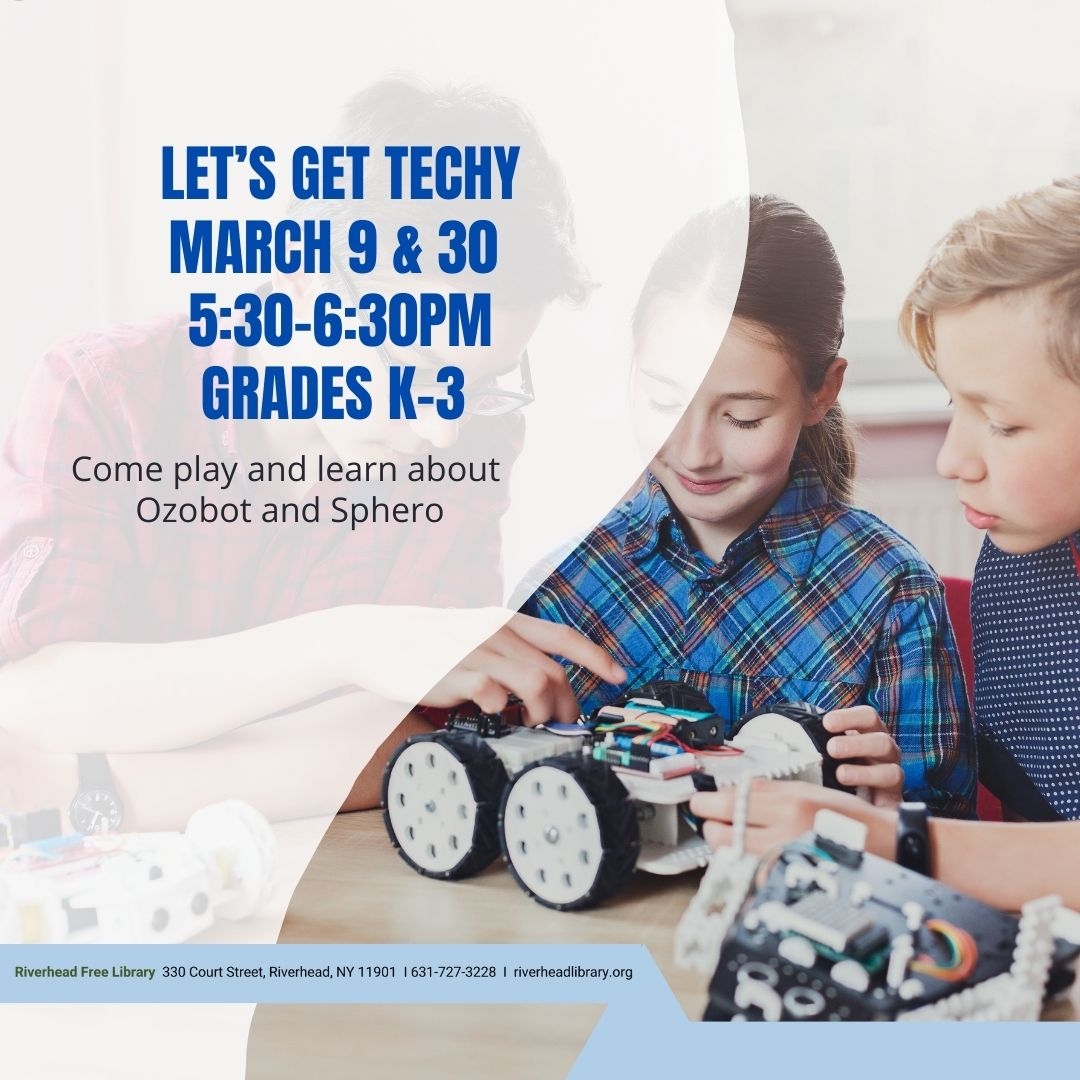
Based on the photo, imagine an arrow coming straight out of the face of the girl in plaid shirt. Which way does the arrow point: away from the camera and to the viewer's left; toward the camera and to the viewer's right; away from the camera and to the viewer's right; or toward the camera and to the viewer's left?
toward the camera and to the viewer's left

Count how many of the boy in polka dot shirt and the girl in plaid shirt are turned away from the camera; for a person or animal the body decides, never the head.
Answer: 0

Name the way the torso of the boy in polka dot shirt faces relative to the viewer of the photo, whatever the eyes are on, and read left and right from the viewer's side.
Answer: facing the viewer and to the left of the viewer
